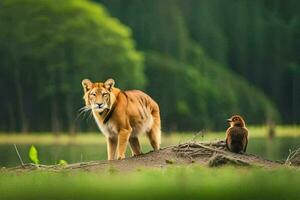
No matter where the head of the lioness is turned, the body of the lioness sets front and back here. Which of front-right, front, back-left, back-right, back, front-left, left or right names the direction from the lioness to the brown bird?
back-left

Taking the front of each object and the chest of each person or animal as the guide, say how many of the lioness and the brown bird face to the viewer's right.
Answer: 0

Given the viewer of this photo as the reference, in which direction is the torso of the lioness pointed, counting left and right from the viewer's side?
facing the viewer and to the left of the viewer

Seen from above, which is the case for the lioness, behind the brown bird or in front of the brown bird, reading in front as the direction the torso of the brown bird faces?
in front

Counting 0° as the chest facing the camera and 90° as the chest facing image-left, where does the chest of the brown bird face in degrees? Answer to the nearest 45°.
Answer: approximately 180°
